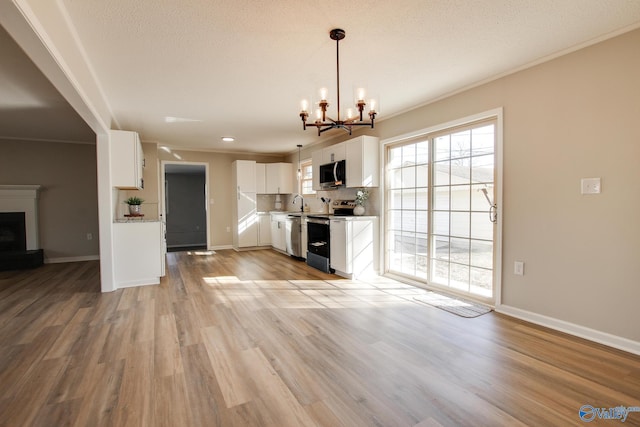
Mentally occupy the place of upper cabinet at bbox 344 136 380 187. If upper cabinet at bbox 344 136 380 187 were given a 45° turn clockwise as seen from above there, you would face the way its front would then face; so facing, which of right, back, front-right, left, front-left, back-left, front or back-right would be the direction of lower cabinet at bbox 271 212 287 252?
front-right

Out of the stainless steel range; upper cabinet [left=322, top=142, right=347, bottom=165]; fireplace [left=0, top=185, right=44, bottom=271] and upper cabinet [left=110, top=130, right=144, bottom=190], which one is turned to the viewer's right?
upper cabinet [left=110, top=130, right=144, bottom=190]

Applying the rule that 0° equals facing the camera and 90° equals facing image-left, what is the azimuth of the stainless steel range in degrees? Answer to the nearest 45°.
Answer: approximately 45°

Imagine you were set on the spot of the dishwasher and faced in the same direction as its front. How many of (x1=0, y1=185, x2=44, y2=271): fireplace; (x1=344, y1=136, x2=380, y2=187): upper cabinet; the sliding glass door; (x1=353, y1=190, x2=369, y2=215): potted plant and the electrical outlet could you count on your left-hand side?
4

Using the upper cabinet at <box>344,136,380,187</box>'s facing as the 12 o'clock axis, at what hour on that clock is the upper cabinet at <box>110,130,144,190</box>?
the upper cabinet at <box>110,130,144,190</box> is roughly at 1 o'clock from the upper cabinet at <box>344,136,380,187</box>.

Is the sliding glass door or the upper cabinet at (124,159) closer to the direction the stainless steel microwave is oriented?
the upper cabinet

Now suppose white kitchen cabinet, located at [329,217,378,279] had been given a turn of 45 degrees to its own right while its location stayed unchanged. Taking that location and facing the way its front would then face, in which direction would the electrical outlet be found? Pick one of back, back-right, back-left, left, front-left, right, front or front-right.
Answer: back-left

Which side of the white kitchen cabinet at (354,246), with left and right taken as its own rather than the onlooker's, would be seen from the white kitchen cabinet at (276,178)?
right

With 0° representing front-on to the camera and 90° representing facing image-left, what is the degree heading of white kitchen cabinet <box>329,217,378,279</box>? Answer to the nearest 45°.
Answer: approximately 45°
